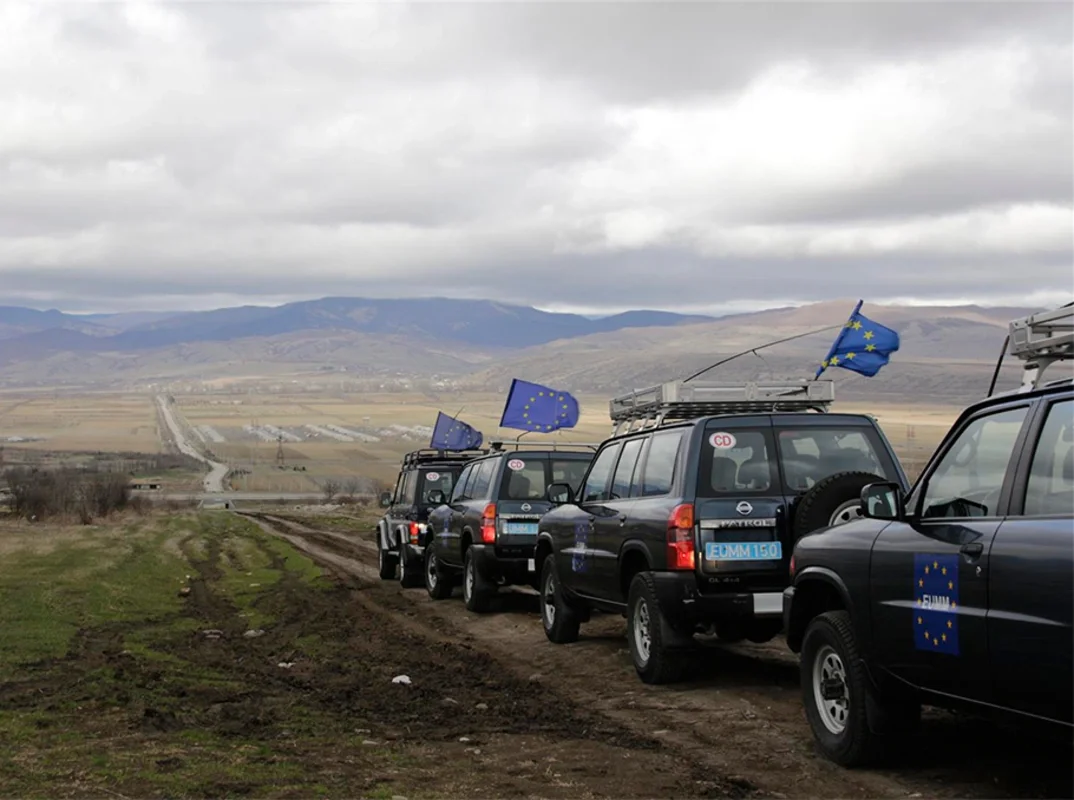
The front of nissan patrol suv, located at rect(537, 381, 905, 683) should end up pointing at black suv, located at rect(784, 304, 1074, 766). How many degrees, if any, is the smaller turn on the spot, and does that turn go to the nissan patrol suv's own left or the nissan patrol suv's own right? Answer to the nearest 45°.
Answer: approximately 135° to the nissan patrol suv's own left

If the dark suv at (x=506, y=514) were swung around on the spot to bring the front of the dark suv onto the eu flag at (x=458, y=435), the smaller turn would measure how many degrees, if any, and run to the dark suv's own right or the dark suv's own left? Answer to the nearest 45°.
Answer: approximately 45° to the dark suv's own right

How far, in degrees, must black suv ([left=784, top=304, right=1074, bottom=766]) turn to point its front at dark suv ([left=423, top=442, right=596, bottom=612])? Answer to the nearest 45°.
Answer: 0° — it already faces it

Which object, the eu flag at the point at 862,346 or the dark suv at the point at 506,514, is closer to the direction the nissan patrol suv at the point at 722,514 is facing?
the dark suv

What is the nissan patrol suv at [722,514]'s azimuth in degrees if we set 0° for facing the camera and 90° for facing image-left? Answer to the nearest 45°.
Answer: approximately 135°

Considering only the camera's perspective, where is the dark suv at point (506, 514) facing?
facing away from the viewer and to the left of the viewer

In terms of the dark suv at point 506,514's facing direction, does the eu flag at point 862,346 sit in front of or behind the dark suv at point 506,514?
behind

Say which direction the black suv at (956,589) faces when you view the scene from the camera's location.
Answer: facing away from the viewer and to the left of the viewer

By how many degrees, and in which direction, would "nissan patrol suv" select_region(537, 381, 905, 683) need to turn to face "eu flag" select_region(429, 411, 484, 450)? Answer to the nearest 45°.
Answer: approximately 45° to its right
